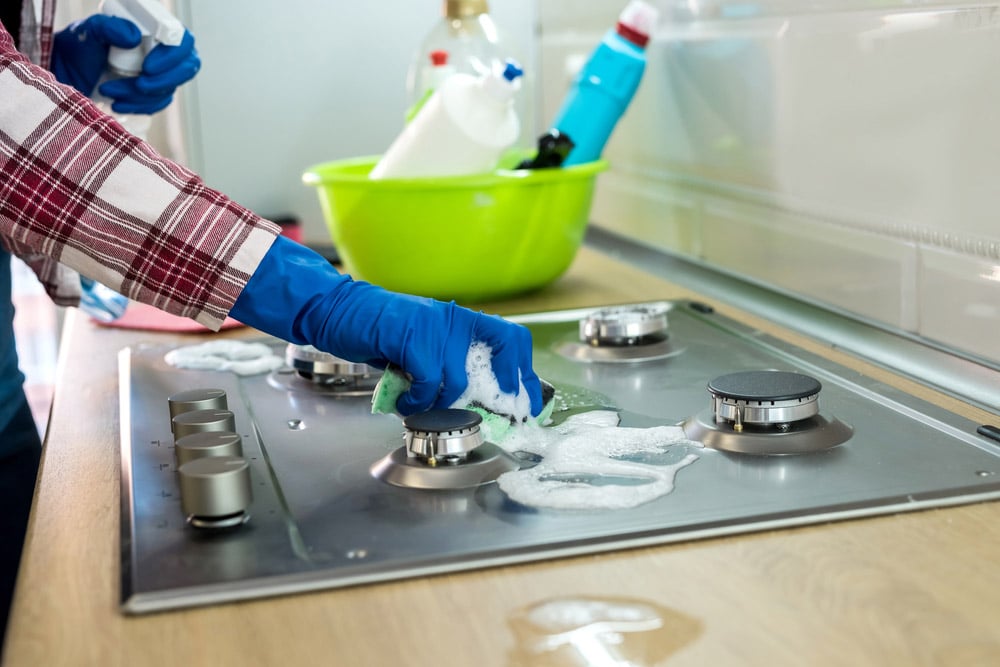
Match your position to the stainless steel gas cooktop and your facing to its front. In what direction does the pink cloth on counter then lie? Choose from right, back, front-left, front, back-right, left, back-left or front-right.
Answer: front-right

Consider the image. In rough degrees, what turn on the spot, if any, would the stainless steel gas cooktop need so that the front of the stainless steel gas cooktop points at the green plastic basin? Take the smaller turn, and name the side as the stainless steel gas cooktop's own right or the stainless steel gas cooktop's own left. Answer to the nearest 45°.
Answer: approximately 90° to the stainless steel gas cooktop's own right

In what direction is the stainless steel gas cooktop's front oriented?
to the viewer's left

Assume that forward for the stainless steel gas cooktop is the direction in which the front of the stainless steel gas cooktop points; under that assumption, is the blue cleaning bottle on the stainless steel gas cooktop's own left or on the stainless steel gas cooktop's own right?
on the stainless steel gas cooktop's own right

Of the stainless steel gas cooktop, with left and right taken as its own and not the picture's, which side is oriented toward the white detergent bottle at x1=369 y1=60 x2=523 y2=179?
right

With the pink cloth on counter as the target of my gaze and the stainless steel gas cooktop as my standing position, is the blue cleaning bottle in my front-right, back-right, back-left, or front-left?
front-right

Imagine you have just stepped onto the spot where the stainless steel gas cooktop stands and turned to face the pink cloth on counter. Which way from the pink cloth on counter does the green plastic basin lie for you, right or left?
right
